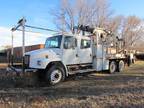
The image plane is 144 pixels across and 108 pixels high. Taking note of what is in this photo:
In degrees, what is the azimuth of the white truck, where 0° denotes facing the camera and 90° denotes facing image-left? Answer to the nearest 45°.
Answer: approximately 45°
